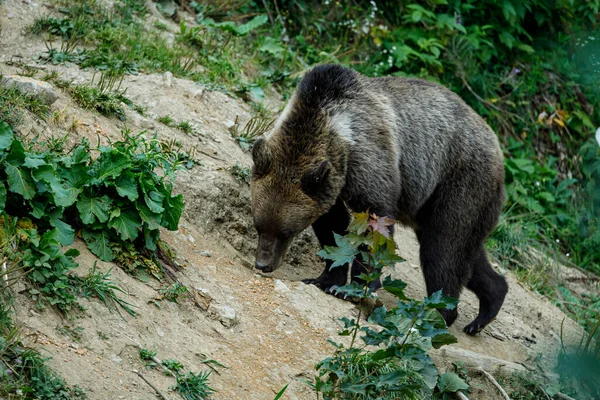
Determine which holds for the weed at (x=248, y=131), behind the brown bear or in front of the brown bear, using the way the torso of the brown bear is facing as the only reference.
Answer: in front

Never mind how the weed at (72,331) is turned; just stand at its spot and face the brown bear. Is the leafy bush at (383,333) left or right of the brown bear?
right

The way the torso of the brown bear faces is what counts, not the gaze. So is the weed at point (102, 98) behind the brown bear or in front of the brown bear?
in front

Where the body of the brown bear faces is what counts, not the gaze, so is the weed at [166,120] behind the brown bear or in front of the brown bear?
in front

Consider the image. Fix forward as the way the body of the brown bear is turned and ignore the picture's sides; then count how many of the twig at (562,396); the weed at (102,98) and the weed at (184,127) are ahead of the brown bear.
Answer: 2

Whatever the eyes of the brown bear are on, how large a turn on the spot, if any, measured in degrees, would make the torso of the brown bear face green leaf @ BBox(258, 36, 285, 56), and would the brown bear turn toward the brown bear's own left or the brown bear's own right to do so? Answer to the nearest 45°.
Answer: approximately 45° to the brown bear's own right

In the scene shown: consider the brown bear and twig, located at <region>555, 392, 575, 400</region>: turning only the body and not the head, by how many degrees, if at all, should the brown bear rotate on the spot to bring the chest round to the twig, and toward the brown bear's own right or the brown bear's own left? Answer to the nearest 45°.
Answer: approximately 135° to the brown bear's own left

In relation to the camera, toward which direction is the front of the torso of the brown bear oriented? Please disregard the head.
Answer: to the viewer's left

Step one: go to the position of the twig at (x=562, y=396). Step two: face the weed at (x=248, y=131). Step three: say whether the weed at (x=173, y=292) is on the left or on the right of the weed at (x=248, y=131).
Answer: left

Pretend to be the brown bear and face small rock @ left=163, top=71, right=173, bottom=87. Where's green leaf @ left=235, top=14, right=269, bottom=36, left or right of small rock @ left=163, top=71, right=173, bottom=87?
right

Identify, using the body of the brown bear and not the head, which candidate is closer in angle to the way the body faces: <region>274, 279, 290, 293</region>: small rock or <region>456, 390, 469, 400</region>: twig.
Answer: the small rock

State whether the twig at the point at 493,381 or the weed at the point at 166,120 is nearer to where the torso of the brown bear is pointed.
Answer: the weed

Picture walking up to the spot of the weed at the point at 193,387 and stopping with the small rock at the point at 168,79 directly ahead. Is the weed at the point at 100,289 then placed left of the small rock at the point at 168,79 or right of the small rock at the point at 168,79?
left

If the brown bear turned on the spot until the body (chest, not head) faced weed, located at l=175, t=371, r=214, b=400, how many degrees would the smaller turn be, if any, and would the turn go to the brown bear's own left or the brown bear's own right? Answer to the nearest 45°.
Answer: approximately 90° to the brown bear's own left
